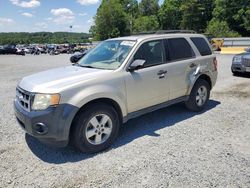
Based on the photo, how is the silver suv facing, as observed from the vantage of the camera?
facing the viewer and to the left of the viewer

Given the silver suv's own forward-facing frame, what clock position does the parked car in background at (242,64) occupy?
The parked car in background is roughly at 6 o'clock from the silver suv.

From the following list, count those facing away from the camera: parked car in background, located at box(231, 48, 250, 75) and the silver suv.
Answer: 0

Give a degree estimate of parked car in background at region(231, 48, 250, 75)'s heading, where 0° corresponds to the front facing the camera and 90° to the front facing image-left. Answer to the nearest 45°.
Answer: approximately 45°

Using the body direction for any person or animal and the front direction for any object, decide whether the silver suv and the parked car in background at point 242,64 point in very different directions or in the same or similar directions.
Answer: same or similar directions
